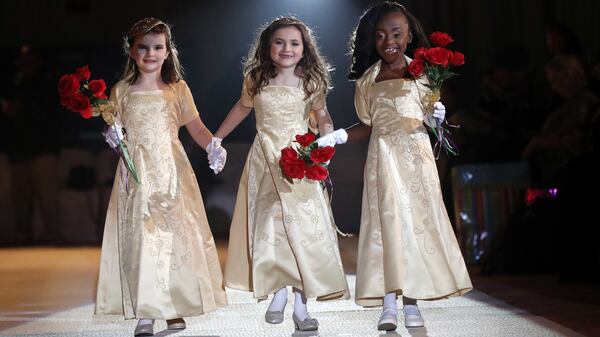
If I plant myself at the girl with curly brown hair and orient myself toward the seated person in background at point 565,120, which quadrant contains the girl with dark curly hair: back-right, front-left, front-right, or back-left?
front-right

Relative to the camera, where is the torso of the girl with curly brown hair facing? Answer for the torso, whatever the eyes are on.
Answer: toward the camera

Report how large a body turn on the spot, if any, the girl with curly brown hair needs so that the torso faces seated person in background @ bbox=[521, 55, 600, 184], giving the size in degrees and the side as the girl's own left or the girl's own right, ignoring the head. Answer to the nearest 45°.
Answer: approximately 135° to the girl's own left

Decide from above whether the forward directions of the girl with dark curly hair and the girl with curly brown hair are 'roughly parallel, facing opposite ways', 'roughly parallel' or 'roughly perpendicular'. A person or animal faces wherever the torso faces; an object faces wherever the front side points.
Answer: roughly parallel

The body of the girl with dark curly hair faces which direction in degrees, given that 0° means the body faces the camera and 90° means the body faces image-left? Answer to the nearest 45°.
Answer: approximately 0°

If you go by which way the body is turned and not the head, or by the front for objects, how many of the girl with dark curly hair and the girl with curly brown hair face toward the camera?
2

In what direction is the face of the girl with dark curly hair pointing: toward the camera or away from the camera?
toward the camera

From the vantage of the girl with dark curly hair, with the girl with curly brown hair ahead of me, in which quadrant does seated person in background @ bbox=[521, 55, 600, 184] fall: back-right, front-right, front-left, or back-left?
back-right

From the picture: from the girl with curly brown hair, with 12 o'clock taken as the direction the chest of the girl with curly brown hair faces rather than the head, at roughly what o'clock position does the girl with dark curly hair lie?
The girl with dark curly hair is roughly at 9 o'clock from the girl with curly brown hair.

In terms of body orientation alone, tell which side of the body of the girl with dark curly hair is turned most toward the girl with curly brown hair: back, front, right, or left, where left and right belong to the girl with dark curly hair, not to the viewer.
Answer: right

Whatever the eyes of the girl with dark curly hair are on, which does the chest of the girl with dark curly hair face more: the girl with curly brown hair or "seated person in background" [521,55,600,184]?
the girl with curly brown hair
